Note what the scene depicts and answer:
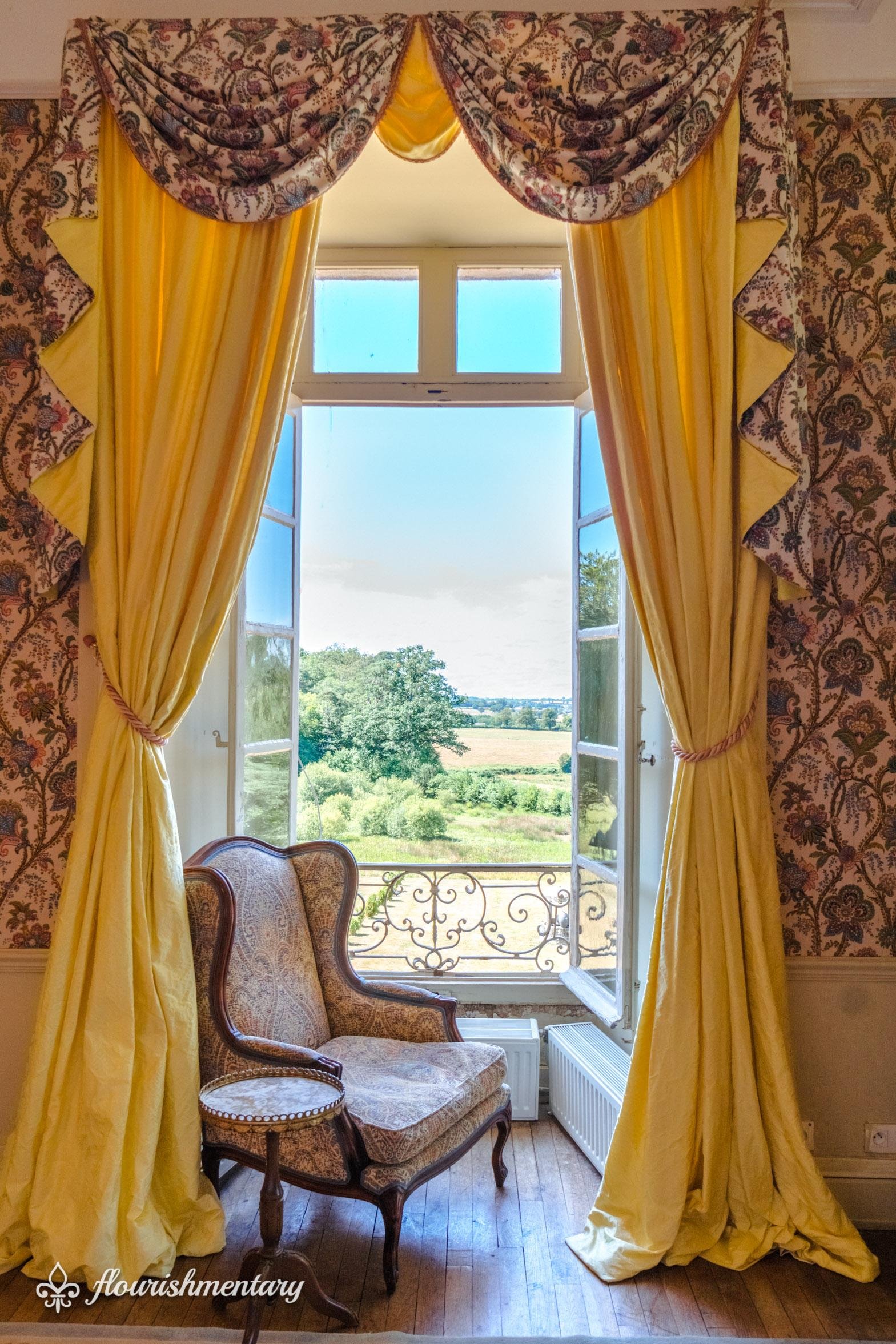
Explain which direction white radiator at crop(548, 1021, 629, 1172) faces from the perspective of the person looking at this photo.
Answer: facing the viewer and to the left of the viewer

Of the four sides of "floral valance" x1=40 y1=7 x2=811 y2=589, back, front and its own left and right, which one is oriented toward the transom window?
back

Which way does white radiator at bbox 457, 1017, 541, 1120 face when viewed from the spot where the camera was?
facing the viewer

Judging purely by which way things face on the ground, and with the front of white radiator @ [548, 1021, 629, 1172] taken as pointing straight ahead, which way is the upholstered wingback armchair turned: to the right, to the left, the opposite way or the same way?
to the left

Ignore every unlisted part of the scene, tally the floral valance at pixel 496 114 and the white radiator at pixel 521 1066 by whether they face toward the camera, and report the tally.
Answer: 2

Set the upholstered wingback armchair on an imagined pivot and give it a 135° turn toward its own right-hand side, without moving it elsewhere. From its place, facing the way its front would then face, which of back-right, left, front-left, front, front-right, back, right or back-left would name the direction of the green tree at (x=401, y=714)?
right

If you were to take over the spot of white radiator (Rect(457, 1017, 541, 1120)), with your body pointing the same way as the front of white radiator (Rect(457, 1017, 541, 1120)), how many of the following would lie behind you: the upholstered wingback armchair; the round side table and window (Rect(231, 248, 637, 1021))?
1

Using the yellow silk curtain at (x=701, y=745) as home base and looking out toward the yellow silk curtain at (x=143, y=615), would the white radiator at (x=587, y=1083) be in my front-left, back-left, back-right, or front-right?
front-right

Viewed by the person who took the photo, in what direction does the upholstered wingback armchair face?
facing the viewer and to the right of the viewer

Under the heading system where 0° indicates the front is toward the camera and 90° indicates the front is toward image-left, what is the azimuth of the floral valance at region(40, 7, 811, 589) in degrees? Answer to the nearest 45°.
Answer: approximately 0°

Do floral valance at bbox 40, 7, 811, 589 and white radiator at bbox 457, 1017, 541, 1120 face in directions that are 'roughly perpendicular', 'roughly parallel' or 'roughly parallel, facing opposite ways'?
roughly parallel
